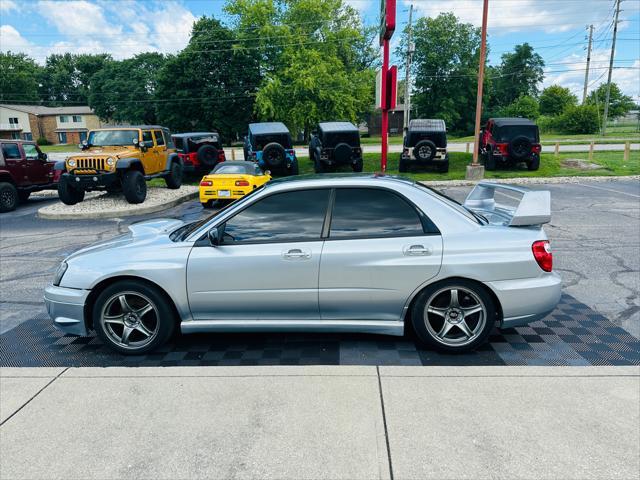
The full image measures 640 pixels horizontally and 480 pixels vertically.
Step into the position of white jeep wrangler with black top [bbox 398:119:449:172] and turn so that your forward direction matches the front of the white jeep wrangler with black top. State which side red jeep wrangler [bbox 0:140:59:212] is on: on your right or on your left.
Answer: on your left

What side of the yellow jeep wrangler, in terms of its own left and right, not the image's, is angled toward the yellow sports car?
left

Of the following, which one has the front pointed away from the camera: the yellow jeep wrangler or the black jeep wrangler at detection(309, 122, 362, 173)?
the black jeep wrangler

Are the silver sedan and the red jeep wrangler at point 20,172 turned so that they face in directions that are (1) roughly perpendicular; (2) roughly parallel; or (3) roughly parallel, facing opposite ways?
roughly perpendicular

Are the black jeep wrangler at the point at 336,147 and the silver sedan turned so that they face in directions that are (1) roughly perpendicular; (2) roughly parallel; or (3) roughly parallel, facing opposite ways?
roughly perpendicular

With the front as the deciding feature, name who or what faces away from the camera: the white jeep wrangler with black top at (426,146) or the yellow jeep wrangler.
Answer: the white jeep wrangler with black top

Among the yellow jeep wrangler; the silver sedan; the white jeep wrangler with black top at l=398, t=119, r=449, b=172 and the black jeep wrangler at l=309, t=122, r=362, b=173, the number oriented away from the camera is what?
2

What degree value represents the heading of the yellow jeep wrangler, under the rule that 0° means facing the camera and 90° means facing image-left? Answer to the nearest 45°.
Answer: approximately 45°

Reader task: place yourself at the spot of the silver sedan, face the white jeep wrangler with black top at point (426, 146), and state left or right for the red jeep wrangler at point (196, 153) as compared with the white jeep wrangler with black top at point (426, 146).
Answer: left

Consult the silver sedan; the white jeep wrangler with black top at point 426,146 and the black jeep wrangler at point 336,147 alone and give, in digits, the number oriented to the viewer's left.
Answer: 1

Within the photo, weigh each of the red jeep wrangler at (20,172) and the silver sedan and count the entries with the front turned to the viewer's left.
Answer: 1

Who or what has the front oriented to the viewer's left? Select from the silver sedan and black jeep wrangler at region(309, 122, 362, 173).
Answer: the silver sedan

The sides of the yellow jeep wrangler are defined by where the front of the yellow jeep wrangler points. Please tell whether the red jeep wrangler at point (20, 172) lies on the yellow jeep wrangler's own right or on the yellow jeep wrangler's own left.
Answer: on the yellow jeep wrangler's own right

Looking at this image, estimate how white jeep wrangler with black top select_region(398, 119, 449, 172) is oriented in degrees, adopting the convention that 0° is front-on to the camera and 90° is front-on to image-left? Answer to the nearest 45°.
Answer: approximately 180°

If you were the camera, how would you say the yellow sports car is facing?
facing away from the viewer and to the right of the viewer

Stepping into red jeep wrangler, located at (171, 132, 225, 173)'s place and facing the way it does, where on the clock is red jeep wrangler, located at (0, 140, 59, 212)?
red jeep wrangler, located at (0, 140, 59, 212) is roughly at 9 o'clock from red jeep wrangler, located at (171, 132, 225, 173).
